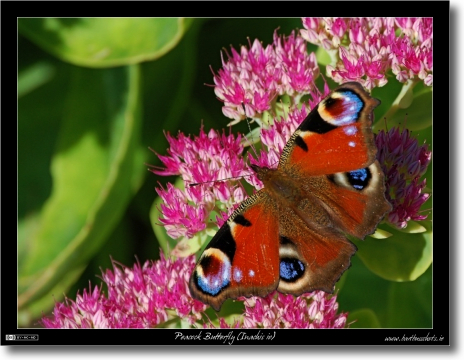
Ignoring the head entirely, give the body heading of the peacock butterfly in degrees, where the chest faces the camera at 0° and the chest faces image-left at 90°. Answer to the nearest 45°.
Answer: approximately 135°

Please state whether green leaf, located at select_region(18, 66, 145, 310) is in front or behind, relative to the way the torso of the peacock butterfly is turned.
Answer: in front
